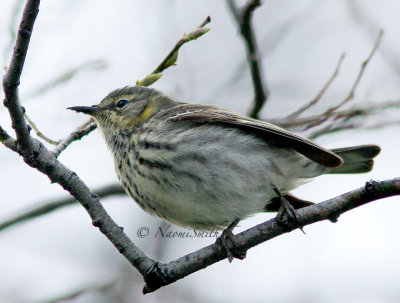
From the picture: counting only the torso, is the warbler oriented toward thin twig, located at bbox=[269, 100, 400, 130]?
no

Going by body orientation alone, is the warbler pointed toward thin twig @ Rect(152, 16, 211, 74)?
no

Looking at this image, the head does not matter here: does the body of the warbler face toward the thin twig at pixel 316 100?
no

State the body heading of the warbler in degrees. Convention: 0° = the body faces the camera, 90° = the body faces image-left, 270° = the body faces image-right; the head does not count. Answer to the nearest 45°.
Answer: approximately 90°

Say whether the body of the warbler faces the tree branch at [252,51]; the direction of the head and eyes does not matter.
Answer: no

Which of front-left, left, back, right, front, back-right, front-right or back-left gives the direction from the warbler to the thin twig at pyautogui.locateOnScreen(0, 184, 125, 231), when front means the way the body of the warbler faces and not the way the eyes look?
front

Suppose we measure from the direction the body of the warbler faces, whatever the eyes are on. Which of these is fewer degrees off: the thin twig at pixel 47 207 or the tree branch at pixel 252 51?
the thin twig
